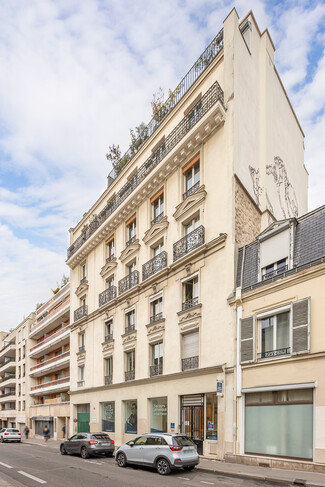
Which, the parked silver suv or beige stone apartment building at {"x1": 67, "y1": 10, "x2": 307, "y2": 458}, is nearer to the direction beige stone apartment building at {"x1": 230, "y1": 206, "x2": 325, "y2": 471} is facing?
the parked silver suv

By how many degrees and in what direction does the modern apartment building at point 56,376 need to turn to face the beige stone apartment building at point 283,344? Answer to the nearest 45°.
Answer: approximately 45° to its left

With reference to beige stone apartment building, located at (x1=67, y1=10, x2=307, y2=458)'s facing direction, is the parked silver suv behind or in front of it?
in front

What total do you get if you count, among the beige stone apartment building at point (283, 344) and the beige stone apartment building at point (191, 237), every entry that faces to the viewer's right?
0

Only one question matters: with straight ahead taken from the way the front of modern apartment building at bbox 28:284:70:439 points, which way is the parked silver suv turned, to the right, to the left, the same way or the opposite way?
to the right

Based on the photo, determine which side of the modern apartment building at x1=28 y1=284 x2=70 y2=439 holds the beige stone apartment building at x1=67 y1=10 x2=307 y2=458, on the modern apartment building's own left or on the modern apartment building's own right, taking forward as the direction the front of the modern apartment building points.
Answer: on the modern apartment building's own left

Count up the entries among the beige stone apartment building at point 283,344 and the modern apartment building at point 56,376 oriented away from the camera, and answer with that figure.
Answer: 0

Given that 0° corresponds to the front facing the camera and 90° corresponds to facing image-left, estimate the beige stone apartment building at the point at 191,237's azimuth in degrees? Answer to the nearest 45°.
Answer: approximately 45°

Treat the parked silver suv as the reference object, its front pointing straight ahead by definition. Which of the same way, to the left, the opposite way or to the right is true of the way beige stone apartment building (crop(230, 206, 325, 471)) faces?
to the left

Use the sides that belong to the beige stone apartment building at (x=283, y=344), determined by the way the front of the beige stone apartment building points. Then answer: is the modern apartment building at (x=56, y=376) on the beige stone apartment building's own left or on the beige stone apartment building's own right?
on the beige stone apartment building's own right

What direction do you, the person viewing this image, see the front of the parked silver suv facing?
facing away from the viewer and to the left of the viewer

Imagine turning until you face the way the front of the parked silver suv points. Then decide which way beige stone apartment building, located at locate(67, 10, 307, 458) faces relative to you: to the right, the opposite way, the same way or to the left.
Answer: to the left
